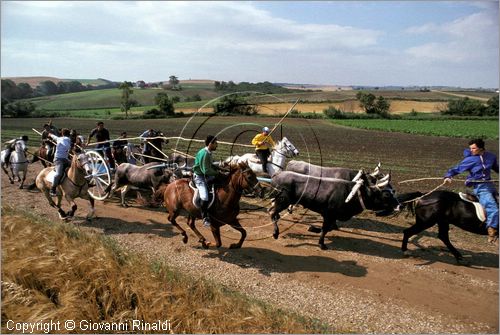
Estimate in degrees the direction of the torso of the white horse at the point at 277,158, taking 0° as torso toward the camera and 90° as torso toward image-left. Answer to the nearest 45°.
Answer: approximately 270°

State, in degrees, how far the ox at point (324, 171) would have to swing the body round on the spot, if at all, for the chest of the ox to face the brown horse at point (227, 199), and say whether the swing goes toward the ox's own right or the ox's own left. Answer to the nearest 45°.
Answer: approximately 135° to the ox's own right

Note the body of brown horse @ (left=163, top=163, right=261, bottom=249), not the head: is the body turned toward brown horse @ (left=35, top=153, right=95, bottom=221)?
no

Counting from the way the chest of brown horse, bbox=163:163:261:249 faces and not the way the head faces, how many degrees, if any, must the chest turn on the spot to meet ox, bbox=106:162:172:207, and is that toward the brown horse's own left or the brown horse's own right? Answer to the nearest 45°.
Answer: approximately 180°

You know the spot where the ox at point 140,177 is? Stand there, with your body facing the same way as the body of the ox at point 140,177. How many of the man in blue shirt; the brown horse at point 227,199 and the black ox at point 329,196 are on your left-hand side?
0

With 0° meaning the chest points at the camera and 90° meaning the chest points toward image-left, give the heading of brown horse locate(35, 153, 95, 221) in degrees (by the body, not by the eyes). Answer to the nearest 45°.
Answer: approximately 315°

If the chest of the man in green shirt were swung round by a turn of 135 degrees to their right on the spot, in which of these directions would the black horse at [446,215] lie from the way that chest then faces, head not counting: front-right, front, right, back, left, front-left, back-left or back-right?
back-left

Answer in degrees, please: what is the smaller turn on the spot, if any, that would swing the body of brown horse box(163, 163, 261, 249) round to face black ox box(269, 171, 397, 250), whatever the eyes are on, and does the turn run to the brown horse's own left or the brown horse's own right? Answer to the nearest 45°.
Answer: approximately 45° to the brown horse's own left

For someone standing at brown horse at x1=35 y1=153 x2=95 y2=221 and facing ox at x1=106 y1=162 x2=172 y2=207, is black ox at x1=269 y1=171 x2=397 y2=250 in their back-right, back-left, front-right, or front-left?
front-right

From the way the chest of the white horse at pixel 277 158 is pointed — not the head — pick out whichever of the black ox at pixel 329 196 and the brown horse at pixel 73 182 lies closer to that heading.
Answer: the black ox

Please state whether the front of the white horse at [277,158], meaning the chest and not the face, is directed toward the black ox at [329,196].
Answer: no

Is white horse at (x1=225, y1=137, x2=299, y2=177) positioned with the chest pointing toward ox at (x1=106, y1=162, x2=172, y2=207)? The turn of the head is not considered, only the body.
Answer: no

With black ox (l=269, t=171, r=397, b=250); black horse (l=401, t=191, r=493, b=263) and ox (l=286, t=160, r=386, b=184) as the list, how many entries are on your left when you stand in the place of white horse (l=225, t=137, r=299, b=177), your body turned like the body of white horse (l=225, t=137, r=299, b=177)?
0

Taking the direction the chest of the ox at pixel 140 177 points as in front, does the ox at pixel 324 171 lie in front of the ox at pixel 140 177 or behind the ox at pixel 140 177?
in front

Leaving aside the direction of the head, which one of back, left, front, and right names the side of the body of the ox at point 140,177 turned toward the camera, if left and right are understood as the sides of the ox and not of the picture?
right
